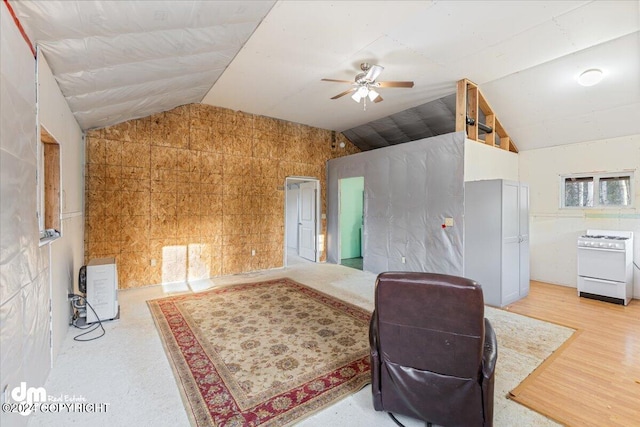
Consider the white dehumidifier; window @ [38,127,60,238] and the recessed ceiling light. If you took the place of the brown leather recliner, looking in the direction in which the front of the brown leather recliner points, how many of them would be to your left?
2

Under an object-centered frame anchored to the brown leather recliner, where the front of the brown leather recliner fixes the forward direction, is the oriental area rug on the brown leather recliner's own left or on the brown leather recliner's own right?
on the brown leather recliner's own left

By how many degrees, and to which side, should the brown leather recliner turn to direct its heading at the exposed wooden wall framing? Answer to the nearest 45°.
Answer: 0° — it already faces it

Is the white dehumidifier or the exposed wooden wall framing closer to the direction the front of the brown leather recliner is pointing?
the exposed wooden wall framing

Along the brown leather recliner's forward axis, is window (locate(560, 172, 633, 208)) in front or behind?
in front

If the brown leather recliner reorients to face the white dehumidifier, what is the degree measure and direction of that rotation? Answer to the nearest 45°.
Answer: approximately 90° to its left

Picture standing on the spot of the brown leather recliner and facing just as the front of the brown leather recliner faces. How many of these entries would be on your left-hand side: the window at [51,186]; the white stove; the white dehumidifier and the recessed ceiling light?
2

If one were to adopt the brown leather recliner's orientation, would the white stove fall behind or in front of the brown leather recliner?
in front

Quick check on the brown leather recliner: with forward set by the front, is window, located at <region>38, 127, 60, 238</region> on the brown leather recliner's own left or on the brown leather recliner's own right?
on the brown leather recliner's own left

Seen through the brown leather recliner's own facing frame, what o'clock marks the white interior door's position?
The white interior door is roughly at 11 o'clock from the brown leather recliner.

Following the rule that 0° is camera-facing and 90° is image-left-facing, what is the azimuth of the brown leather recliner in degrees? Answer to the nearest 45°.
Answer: approximately 180°

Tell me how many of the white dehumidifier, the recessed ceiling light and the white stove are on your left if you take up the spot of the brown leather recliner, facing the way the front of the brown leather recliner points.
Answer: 1
